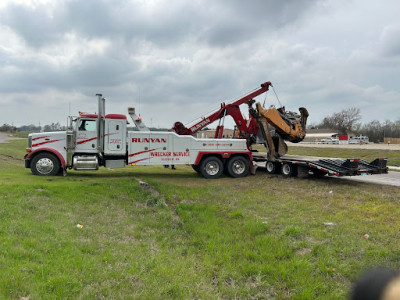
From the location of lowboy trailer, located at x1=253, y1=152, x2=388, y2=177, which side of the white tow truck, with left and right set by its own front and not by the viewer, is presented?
back

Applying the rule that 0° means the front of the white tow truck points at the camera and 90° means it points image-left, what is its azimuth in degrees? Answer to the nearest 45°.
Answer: approximately 90°
